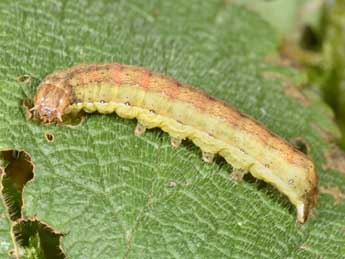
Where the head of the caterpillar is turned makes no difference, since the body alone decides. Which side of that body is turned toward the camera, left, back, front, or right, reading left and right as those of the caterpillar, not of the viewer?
left
